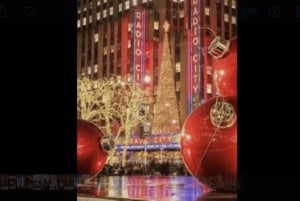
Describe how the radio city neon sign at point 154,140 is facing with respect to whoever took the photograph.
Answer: facing the viewer
